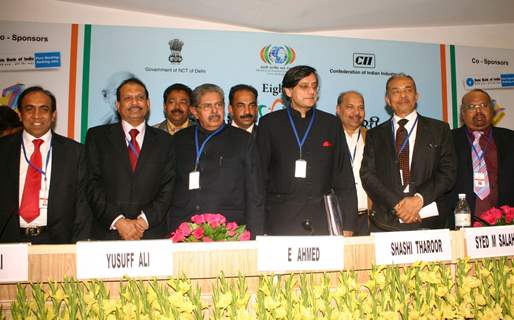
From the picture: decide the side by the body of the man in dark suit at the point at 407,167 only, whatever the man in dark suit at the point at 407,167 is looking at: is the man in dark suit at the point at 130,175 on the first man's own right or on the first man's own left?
on the first man's own right

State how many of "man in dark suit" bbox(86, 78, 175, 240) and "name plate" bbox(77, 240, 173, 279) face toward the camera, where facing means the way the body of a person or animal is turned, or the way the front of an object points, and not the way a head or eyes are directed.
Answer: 2

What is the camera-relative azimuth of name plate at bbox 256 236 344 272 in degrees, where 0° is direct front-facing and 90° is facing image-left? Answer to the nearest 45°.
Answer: approximately 0°

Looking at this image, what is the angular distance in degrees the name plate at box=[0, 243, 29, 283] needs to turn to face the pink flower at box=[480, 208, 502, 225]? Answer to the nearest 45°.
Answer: approximately 90° to its left

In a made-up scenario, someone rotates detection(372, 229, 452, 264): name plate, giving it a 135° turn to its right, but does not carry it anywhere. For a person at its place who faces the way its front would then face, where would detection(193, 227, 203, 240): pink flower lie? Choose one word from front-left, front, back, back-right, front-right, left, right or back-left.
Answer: front-left

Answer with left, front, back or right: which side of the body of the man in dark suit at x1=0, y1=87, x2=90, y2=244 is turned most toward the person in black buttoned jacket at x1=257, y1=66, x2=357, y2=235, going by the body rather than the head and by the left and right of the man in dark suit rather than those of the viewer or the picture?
left
